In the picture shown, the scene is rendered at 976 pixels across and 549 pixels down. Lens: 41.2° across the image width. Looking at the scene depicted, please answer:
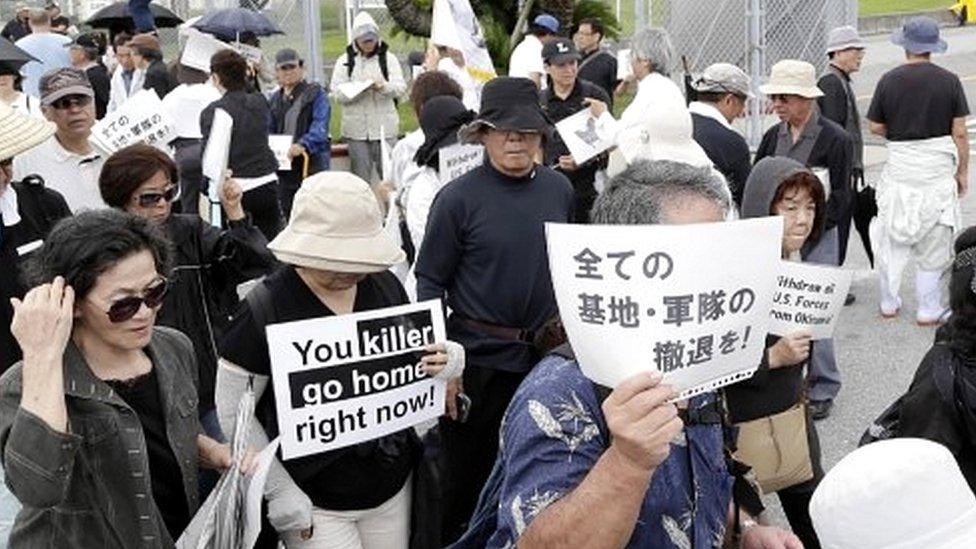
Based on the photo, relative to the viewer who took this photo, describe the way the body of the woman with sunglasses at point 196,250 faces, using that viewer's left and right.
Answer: facing the viewer and to the right of the viewer

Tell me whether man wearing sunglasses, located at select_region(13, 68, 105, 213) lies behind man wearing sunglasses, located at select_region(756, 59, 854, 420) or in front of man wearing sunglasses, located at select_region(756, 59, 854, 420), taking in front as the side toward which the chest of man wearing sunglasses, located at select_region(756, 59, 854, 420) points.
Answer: in front

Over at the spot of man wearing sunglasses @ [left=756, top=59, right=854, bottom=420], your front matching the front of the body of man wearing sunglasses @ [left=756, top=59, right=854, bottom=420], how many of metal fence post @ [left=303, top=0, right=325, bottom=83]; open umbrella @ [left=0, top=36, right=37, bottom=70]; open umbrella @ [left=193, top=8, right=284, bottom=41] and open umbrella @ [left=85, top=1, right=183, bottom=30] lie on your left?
0

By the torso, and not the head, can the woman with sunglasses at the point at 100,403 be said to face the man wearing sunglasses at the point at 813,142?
no

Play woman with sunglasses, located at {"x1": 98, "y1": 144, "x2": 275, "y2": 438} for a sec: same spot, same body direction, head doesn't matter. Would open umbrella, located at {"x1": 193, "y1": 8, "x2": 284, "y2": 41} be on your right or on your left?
on your left

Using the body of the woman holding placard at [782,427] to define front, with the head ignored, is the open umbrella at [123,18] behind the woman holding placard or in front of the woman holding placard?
behind

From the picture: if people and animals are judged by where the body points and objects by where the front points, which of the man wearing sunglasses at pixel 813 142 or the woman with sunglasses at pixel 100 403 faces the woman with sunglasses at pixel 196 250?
the man wearing sunglasses

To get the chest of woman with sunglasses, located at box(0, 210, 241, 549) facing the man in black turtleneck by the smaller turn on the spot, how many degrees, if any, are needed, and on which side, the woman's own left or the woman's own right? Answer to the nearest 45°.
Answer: approximately 90° to the woman's own left

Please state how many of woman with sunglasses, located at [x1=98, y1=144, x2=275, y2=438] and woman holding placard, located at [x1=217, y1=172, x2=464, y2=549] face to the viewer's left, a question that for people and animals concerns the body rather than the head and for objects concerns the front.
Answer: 0

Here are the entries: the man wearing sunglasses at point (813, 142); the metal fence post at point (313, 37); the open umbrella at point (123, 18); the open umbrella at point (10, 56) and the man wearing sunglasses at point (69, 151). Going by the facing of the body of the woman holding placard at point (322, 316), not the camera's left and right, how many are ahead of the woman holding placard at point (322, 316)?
0

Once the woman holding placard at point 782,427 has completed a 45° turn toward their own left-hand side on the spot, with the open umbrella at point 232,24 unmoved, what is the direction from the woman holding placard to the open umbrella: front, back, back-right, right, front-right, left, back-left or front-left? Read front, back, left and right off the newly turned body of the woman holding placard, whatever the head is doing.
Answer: back-left

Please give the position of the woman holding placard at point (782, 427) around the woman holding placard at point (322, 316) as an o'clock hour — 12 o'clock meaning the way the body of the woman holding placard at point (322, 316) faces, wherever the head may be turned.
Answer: the woman holding placard at point (782, 427) is roughly at 9 o'clock from the woman holding placard at point (322, 316).

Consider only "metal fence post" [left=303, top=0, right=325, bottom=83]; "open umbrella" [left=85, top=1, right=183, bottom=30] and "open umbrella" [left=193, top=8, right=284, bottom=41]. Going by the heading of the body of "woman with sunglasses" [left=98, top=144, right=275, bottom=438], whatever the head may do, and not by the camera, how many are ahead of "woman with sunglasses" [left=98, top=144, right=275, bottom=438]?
0

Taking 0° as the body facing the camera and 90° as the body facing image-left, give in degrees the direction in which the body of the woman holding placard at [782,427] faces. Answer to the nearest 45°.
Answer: approximately 315°

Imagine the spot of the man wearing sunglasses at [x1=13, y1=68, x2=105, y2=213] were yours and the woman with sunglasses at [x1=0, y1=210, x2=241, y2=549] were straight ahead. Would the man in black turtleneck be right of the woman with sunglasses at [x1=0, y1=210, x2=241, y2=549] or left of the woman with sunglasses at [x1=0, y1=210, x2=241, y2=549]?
left

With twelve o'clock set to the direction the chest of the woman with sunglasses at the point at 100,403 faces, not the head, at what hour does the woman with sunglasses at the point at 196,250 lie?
the woman with sunglasses at the point at 196,250 is roughly at 8 o'clock from the woman with sunglasses at the point at 100,403.

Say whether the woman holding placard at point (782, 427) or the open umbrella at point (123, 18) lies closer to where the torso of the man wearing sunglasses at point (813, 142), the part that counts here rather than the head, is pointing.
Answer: the woman holding placard

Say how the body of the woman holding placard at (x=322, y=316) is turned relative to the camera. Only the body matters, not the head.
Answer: toward the camera

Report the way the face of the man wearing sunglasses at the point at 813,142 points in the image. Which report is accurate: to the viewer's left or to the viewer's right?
to the viewer's left

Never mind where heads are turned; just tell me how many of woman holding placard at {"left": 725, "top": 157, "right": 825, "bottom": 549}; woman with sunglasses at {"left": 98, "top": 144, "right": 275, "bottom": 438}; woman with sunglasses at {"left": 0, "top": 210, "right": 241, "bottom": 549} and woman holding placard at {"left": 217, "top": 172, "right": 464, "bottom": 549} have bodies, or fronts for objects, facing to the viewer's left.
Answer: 0
